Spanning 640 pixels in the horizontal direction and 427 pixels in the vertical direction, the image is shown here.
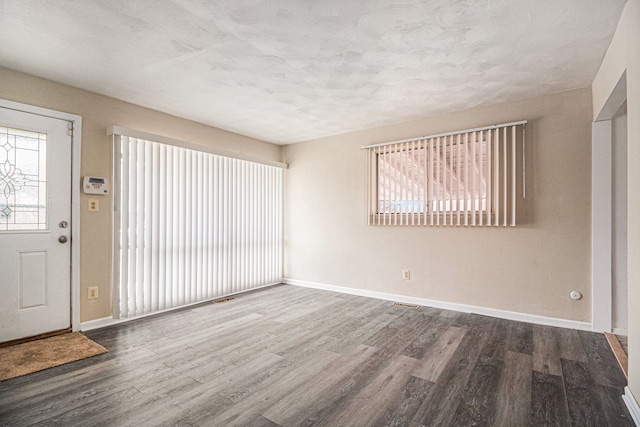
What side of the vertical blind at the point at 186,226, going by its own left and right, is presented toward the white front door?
right

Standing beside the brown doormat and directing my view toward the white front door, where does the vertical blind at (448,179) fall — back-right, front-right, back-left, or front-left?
back-right

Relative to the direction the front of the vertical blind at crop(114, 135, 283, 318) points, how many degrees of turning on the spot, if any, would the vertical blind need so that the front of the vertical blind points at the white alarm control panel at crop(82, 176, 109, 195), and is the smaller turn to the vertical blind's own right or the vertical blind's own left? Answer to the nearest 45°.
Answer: approximately 90° to the vertical blind's own right

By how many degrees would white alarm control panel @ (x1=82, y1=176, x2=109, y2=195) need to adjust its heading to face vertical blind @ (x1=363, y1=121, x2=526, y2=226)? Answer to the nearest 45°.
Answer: approximately 45° to its left

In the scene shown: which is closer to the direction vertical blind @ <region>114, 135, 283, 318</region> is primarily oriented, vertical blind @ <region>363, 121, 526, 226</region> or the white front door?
the vertical blind

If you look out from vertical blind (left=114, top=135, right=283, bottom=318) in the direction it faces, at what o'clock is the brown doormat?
The brown doormat is roughly at 3 o'clock from the vertical blind.

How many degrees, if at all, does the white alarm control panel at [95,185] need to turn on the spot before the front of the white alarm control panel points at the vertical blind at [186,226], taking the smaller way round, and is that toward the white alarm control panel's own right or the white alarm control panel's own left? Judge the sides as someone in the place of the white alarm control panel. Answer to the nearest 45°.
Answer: approximately 90° to the white alarm control panel's own left
